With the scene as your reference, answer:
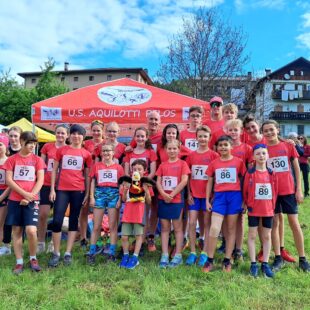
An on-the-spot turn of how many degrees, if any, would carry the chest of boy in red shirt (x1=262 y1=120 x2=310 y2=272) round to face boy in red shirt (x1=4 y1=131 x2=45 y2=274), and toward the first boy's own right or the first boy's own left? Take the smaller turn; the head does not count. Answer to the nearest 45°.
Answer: approximately 90° to the first boy's own right

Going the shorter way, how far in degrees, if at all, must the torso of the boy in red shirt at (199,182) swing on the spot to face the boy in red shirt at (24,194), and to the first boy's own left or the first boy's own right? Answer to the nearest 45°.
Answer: approximately 90° to the first boy's own right

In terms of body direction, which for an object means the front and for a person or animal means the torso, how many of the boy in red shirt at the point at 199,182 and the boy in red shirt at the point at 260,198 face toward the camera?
2

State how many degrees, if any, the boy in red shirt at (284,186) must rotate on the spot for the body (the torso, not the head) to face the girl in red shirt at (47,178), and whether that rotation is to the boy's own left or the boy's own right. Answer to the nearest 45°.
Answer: approximately 90° to the boy's own right

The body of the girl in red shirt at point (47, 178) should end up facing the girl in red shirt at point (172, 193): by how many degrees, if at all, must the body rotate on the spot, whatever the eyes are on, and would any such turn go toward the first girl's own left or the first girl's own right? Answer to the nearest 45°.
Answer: approximately 45° to the first girl's own left

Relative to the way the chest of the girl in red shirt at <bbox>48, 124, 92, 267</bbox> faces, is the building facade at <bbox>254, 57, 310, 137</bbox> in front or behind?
behind

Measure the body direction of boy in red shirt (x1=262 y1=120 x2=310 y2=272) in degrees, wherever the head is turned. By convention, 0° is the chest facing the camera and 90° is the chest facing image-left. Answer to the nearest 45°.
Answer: approximately 0°

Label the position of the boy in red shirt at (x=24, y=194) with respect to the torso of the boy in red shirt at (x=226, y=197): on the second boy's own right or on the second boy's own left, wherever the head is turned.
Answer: on the second boy's own right

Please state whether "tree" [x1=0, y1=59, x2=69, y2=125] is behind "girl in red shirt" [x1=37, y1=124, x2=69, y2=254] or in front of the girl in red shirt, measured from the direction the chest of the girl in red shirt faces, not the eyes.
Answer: behind
